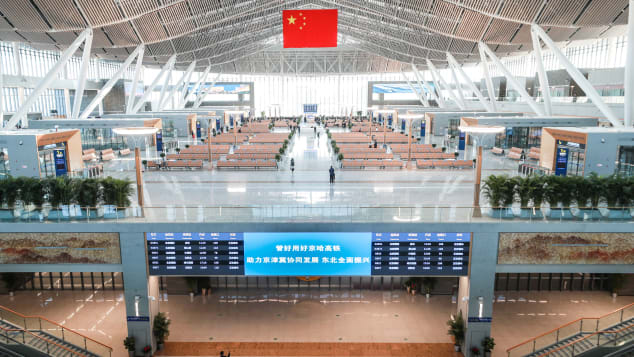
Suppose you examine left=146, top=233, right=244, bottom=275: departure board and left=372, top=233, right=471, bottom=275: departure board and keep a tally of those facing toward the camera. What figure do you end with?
2

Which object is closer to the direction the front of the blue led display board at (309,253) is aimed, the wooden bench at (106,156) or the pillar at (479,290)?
the pillar

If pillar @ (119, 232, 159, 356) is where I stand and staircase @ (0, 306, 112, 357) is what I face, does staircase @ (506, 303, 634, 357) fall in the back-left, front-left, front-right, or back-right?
back-left

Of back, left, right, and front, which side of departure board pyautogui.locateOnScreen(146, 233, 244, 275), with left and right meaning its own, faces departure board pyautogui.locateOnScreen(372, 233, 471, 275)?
left

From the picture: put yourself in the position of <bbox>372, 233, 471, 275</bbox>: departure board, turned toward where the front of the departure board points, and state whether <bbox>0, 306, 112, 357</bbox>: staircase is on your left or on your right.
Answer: on your right

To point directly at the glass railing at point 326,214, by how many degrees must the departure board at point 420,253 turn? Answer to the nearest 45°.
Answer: approximately 90° to its right

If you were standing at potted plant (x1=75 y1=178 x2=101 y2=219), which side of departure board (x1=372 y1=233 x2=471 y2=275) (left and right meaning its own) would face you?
right

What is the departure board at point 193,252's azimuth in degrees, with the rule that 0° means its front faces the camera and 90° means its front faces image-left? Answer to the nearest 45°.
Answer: approximately 0°
